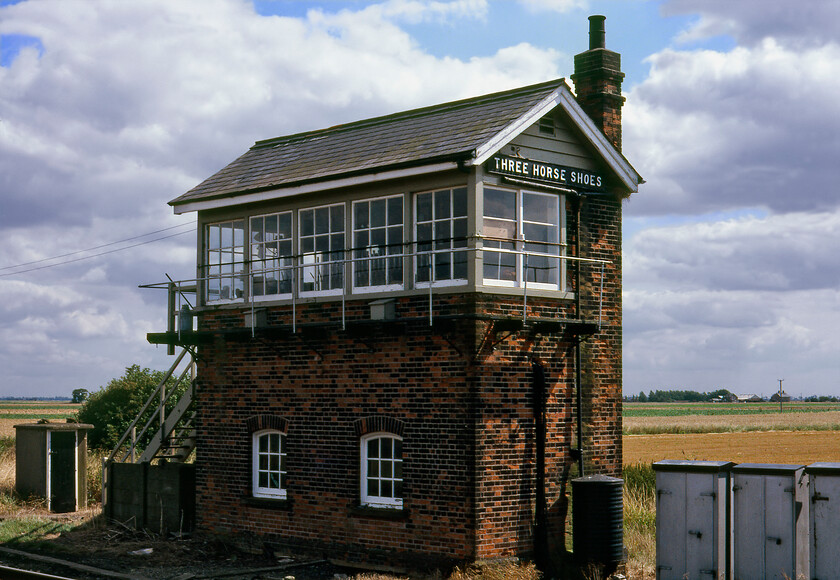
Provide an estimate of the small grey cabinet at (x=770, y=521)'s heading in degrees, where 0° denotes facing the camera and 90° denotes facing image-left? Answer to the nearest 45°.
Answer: approximately 0°

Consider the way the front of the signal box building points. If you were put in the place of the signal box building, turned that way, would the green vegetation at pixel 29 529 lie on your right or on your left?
on your right

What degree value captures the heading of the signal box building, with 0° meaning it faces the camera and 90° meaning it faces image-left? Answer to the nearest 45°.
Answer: approximately 45°

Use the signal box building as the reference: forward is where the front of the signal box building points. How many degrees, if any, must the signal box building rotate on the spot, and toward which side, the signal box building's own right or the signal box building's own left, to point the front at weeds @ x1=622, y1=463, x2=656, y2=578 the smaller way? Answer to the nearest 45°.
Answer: approximately 90° to the signal box building's own left

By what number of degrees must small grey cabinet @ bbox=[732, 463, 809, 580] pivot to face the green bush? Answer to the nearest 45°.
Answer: approximately 135° to its right
